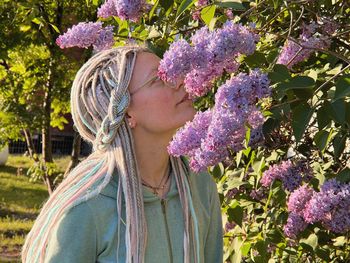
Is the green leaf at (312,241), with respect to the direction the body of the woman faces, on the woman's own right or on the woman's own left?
on the woman's own left

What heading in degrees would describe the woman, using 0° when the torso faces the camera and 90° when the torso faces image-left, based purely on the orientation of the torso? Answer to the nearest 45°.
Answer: approximately 315°

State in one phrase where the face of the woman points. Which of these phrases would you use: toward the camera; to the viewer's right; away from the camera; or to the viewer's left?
to the viewer's right

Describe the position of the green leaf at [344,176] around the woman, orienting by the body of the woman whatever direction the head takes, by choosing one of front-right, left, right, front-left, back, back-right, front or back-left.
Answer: front-left

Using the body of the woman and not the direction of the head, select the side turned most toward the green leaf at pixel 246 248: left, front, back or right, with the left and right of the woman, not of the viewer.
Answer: left

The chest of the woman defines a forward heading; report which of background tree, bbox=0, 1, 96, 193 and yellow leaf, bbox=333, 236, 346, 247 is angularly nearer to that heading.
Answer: the yellow leaf

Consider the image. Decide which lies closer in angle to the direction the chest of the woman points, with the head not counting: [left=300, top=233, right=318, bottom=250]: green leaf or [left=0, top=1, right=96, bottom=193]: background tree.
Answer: the green leaf

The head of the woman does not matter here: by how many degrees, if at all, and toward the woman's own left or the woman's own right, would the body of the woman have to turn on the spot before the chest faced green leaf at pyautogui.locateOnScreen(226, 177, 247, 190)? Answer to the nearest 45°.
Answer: approximately 90° to the woman's own left
